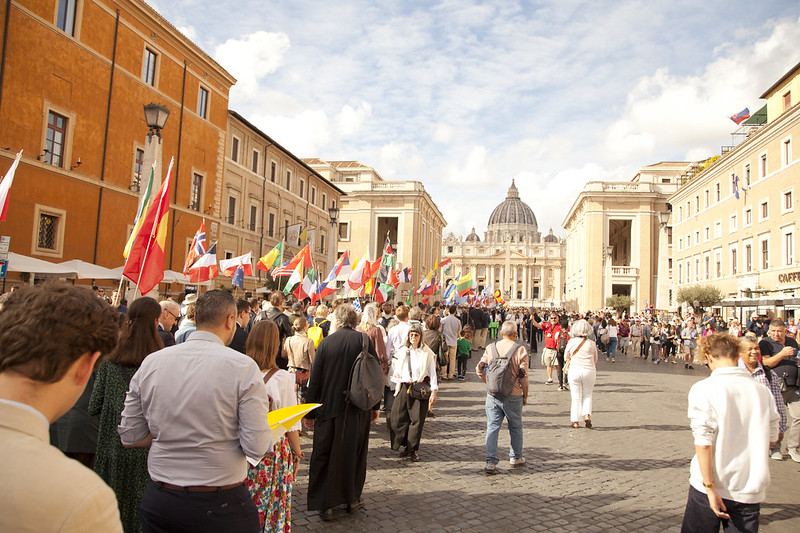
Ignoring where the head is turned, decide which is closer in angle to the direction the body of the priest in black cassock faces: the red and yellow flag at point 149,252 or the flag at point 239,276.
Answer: the flag

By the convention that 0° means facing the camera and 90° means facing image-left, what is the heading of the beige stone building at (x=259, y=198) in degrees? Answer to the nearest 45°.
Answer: approximately 315°

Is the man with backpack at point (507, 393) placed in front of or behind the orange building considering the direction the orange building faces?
in front

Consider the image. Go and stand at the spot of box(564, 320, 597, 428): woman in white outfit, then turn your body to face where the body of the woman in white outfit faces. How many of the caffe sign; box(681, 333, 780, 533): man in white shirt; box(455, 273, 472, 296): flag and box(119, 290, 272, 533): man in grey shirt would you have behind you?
2

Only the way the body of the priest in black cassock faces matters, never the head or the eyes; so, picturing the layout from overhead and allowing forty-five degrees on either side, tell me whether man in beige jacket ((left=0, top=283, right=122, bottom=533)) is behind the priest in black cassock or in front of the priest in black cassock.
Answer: behind

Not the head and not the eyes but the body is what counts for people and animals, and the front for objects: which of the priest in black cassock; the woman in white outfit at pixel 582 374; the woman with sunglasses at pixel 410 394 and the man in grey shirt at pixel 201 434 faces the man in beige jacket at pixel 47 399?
the woman with sunglasses

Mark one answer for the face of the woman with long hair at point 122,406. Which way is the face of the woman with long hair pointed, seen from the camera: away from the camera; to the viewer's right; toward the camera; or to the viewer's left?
away from the camera

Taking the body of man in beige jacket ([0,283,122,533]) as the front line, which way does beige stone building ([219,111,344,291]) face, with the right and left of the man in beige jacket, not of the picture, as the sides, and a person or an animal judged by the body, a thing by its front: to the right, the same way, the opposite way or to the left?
to the right

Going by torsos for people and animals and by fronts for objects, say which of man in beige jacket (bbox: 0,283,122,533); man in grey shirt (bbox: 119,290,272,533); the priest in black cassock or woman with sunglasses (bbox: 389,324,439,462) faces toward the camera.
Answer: the woman with sunglasses

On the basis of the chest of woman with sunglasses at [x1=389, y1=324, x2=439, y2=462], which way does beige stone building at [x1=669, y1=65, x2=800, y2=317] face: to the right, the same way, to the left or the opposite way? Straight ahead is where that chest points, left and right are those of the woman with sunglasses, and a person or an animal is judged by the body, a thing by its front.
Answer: to the right

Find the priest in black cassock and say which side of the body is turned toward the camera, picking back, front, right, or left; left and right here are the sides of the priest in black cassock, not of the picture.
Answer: back

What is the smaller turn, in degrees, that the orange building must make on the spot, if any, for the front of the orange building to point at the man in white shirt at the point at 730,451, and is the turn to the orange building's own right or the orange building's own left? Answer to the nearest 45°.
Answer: approximately 45° to the orange building's own right

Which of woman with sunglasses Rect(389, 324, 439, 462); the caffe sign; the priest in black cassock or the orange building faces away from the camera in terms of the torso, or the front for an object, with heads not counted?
the priest in black cassock

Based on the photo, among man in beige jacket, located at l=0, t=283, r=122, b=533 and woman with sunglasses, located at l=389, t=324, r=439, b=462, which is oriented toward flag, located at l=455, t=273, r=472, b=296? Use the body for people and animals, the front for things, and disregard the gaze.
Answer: the man in beige jacket
